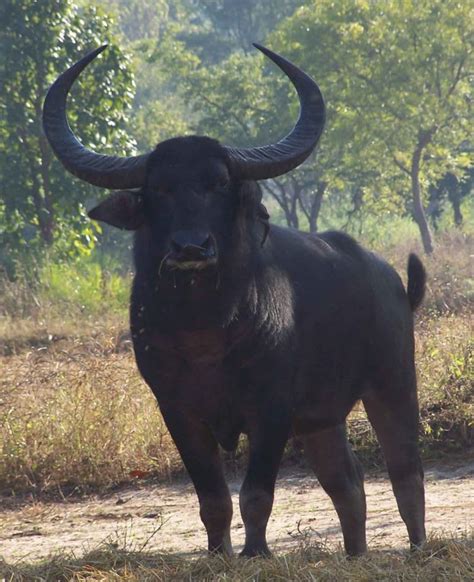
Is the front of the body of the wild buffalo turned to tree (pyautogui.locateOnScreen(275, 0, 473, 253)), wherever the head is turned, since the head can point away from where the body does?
no

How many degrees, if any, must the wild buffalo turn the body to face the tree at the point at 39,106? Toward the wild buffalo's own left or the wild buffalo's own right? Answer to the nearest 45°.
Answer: approximately 135° to the wild buffalo's own right

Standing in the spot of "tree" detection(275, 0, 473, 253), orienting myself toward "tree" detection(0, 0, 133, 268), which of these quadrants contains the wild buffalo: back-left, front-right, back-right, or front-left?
front-left

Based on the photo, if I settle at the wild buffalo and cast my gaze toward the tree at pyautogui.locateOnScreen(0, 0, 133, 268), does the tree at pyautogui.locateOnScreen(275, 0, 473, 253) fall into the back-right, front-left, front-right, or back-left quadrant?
front-right

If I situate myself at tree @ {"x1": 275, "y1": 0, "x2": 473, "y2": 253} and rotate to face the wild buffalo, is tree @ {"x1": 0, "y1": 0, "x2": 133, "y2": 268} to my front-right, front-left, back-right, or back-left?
front-right

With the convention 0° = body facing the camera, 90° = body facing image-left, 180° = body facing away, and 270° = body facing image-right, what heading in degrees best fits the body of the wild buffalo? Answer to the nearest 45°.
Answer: approximately 45°
